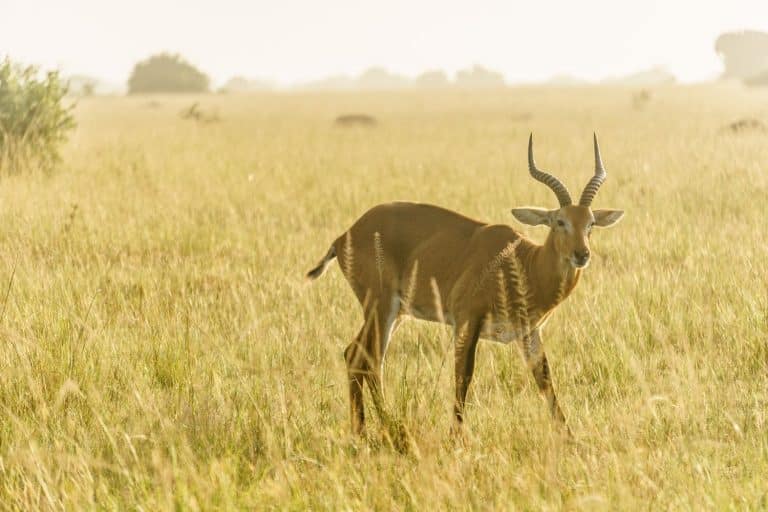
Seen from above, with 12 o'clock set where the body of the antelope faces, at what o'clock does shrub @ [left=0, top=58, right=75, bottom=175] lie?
The shrub is roughly at 8 o'clock from the antelope.

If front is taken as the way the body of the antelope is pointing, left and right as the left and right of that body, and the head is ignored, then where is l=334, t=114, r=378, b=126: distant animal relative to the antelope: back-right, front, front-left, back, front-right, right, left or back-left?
left

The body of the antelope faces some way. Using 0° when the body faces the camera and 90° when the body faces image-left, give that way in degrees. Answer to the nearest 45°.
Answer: approximately 270°
